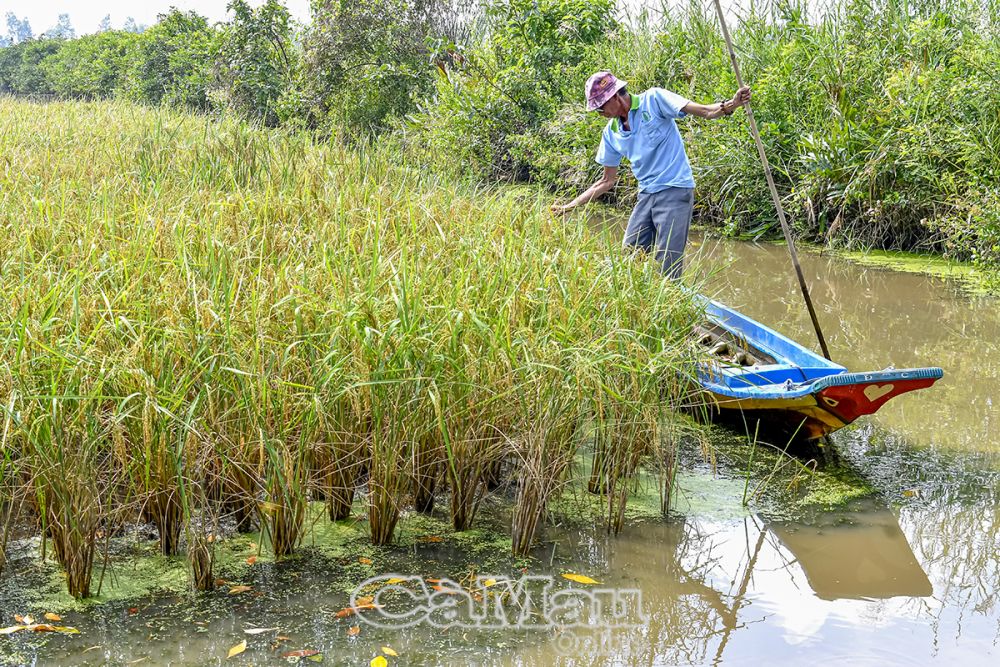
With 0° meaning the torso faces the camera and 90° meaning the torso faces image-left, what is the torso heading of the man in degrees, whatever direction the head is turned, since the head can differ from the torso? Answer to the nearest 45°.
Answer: approximately 45°

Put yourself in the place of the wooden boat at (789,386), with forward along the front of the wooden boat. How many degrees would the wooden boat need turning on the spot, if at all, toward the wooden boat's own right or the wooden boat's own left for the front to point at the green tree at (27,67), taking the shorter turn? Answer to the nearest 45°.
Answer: approximately 180°

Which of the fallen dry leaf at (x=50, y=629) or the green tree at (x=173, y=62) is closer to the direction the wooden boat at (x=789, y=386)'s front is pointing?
the fallen dry leaf

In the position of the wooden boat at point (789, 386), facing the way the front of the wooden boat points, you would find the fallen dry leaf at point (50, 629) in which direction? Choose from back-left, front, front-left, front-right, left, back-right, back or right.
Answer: right

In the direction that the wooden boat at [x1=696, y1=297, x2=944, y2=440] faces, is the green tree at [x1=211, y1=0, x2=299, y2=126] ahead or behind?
behind

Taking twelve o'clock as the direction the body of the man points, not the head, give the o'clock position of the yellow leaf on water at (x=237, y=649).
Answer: The yellow leaf on water is roughly at 11 o'clock from the man.

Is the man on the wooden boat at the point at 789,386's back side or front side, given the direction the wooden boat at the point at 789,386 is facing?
on the back side

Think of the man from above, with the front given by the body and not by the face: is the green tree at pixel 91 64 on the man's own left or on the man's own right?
on the man's own right

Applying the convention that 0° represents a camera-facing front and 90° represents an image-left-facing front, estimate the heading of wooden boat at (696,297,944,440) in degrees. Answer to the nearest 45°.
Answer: approximately 315°
